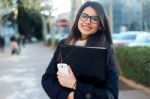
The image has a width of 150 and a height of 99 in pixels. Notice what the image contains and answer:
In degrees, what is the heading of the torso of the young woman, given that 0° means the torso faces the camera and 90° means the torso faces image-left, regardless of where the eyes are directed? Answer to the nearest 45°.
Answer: approximately 0°

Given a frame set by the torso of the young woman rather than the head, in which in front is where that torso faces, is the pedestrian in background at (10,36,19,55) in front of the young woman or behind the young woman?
behind

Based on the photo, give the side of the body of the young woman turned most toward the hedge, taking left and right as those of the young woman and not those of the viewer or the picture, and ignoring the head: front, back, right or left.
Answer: back
